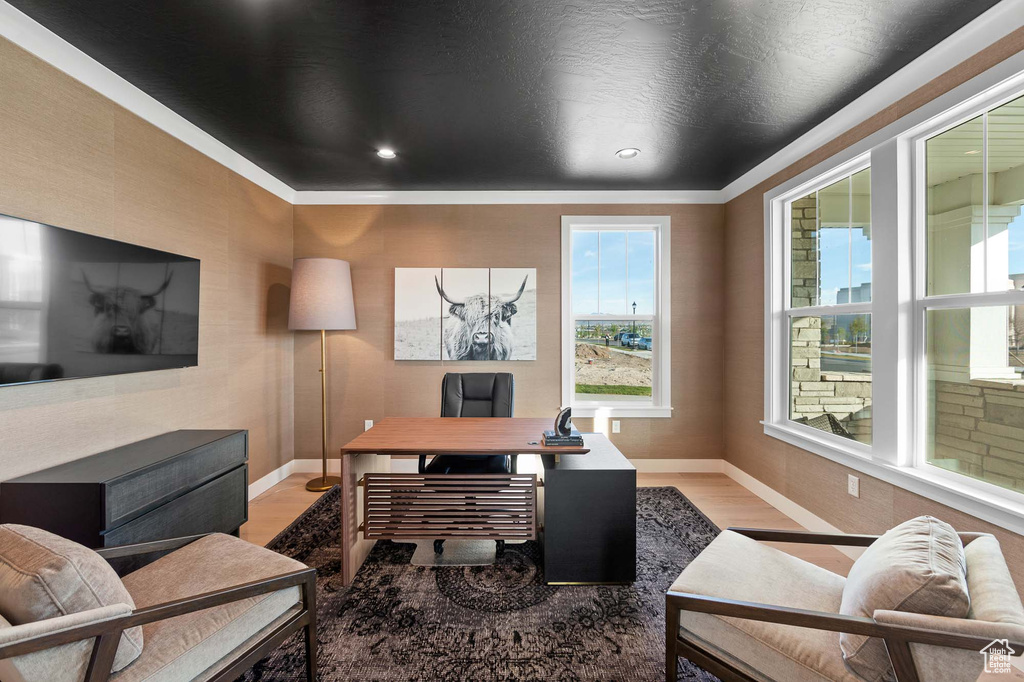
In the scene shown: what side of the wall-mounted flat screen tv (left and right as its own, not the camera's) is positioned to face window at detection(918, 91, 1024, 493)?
front

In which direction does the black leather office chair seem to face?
toward the camera

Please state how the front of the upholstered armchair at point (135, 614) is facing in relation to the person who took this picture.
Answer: facing away from the viewer and to the right of the viewer

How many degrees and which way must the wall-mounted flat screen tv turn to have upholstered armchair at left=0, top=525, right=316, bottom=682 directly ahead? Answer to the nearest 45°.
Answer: approximately 45° to its right

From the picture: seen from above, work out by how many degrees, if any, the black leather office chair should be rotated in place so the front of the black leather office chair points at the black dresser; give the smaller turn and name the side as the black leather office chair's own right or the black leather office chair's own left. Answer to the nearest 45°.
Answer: approximately 45° to the black leather office chair's own right

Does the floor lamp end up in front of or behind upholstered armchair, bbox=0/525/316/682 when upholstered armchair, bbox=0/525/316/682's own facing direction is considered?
in front

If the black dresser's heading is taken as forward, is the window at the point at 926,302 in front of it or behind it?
in front

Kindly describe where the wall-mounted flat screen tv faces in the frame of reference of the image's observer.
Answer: facing the viewer and to the right of the viewer
